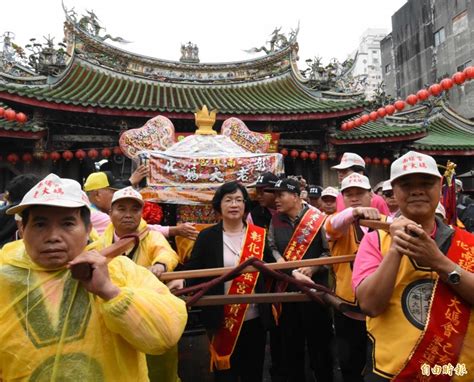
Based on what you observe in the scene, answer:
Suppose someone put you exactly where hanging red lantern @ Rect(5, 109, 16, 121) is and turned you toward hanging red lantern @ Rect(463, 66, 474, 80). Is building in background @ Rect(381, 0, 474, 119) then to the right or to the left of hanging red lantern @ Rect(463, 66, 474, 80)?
left

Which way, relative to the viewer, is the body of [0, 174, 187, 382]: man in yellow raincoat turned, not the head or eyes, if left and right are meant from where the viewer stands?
facing the viewer

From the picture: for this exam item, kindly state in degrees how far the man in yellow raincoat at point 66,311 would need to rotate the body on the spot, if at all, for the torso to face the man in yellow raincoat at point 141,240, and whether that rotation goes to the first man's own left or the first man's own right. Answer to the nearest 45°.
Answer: approximately 180°

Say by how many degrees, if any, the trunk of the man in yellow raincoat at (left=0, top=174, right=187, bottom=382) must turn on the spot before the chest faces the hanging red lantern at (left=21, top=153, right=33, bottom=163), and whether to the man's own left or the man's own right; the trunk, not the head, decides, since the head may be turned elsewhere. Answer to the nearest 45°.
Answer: approximately 180°

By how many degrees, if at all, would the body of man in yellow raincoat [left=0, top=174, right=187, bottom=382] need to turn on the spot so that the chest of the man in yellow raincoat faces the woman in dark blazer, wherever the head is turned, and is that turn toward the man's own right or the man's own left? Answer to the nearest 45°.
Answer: approximately 135° to the man's own left

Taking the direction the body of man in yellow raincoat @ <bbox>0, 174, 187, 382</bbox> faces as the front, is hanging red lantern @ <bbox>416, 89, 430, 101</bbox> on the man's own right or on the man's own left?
on the man's own left

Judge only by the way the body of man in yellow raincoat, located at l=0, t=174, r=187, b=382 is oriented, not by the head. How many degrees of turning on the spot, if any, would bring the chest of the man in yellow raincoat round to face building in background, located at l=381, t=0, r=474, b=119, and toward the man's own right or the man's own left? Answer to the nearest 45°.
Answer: approximately 135° to the man's own left
